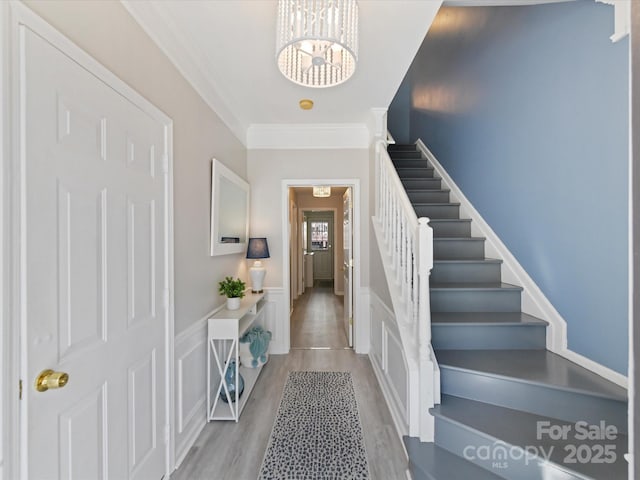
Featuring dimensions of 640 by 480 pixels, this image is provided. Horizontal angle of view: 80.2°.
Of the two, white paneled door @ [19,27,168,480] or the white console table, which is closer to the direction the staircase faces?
the white paneled door

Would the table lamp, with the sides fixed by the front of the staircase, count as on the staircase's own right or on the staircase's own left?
on the staircase's own right

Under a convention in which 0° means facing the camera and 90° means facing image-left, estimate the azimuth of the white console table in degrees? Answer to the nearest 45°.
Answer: approximately 270°

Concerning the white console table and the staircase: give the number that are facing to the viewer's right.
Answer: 1

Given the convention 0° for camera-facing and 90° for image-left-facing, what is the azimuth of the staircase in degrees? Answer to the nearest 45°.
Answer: approximately 0°

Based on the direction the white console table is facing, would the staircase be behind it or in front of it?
in front
